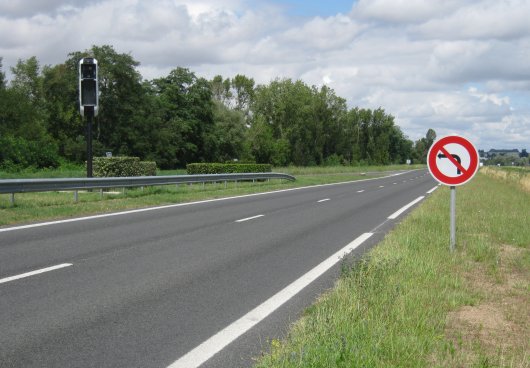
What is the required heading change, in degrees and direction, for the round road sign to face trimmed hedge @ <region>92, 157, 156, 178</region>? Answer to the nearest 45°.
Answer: approximately 135° to its right

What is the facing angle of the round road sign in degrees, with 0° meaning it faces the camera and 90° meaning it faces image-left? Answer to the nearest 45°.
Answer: approximately 0°

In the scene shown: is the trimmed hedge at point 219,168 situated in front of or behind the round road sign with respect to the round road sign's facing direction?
behind

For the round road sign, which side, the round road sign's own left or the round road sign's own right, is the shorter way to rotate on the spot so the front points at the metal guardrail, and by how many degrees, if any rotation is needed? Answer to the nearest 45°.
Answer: approximately 135° to the round road sign's own right
